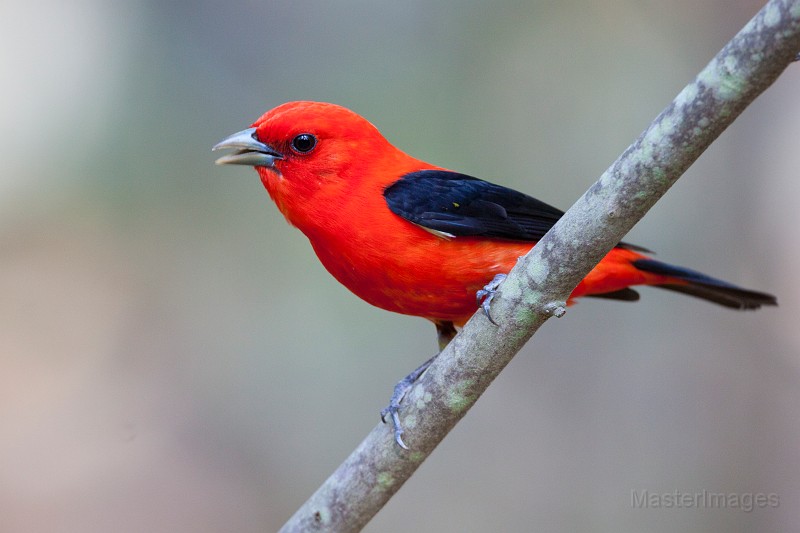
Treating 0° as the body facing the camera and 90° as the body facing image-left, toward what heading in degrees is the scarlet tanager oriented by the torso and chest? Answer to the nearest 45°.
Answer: approximately 90°
